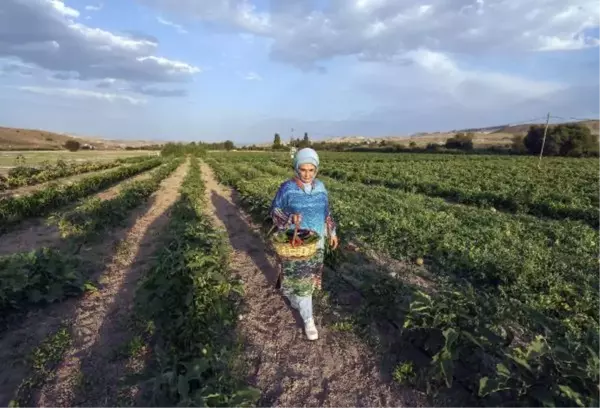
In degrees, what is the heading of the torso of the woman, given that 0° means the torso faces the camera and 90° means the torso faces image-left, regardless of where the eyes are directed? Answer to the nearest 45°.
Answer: approximately 0°

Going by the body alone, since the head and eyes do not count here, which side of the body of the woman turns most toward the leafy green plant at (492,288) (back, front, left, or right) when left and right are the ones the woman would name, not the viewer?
left
